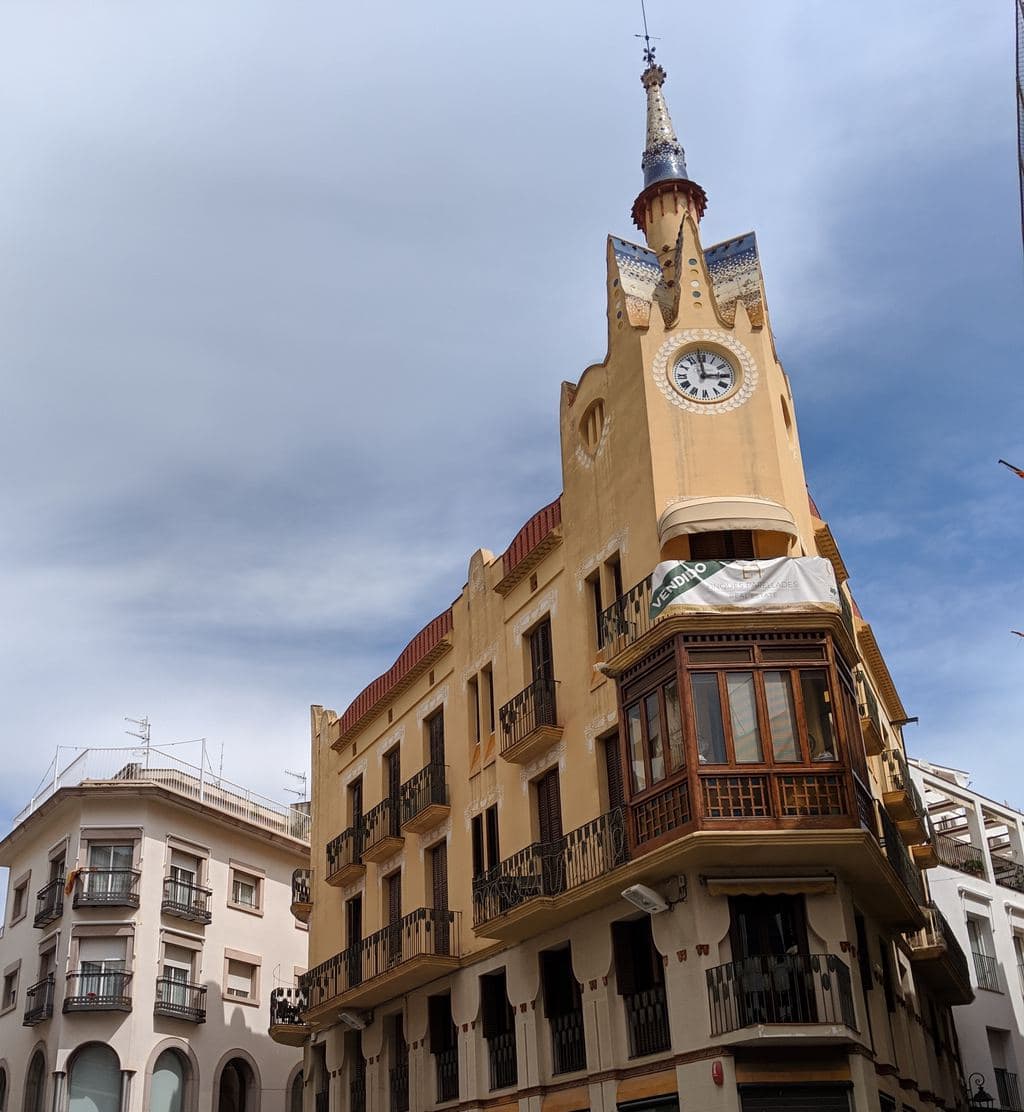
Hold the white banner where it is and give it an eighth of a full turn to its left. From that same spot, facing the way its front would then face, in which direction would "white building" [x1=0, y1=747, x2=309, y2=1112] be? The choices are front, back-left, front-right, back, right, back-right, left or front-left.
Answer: back

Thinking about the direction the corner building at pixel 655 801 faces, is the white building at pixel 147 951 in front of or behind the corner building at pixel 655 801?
behind

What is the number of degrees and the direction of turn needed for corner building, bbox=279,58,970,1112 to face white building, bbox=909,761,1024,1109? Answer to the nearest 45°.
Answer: approximately 135° to its left

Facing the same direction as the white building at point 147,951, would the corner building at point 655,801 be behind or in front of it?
in front

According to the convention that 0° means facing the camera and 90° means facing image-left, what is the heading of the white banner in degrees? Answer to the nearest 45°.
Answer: approximately 0°

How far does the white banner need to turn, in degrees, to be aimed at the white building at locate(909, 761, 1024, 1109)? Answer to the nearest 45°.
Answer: approximately 180°
